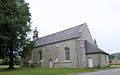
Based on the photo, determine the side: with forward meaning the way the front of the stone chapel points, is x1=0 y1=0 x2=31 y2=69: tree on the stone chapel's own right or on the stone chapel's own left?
on the stone chapel's own left

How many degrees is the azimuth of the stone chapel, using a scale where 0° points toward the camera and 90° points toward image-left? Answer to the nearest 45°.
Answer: approximately 135°
